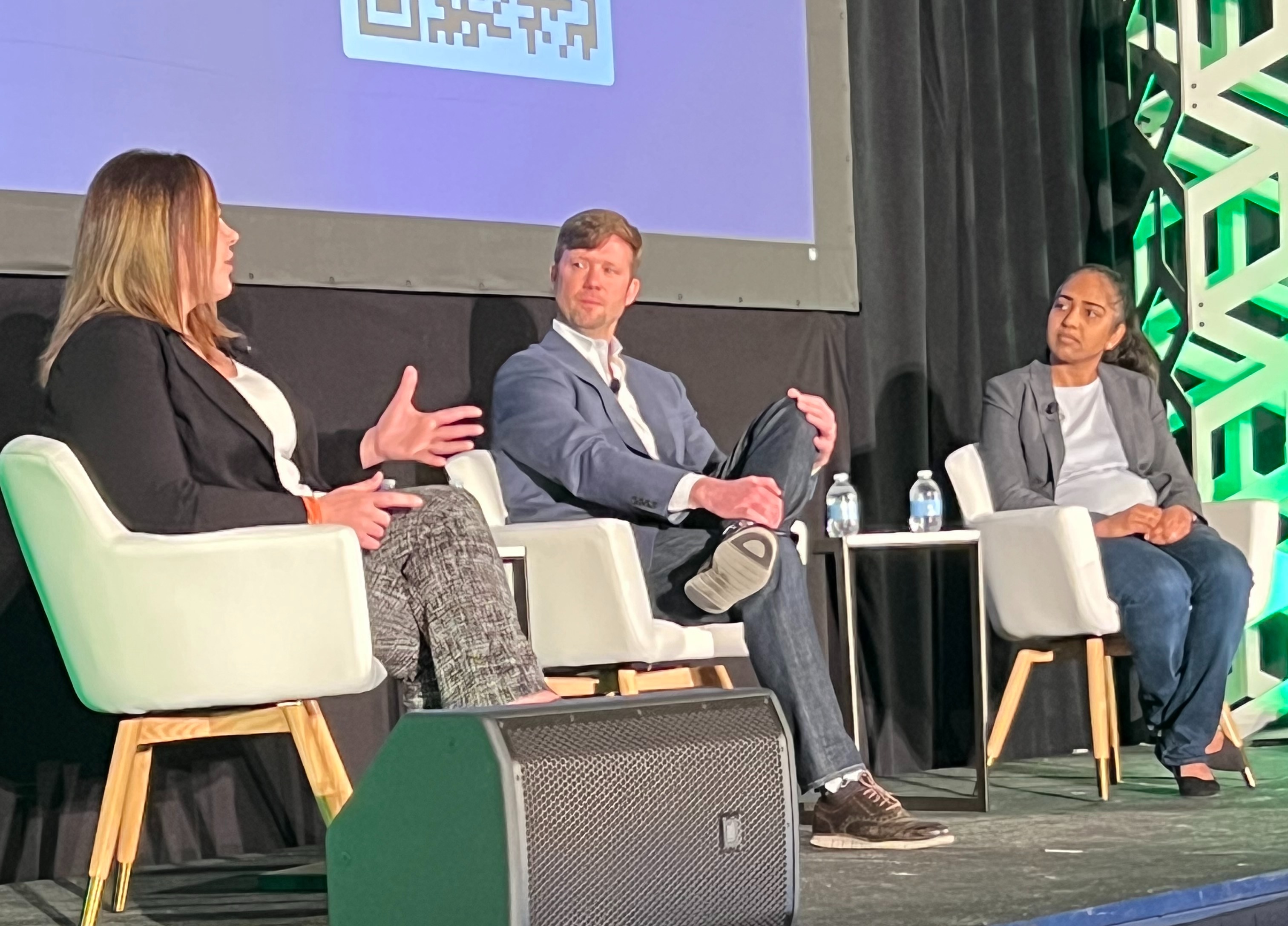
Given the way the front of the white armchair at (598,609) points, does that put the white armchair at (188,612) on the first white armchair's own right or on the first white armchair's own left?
on the first white armchair's own right

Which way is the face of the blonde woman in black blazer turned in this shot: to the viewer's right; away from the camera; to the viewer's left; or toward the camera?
to the viewer's right

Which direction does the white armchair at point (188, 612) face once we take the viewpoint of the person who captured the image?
facing to the right of the viewer

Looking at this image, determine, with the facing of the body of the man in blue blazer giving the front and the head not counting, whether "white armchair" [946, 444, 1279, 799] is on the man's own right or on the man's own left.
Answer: on the man's own left

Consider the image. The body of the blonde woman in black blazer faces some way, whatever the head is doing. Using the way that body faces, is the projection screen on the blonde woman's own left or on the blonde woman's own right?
on the blonde woman's own left

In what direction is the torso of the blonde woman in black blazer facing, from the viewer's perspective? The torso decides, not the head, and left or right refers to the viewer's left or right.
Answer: facing to the right of the viewer

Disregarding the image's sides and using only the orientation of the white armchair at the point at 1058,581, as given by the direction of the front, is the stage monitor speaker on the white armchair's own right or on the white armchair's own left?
on the white armchair's own right

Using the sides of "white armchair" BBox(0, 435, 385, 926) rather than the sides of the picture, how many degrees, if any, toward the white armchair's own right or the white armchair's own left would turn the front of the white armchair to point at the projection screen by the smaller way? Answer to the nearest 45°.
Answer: approximately 45° to the white armchair's own left

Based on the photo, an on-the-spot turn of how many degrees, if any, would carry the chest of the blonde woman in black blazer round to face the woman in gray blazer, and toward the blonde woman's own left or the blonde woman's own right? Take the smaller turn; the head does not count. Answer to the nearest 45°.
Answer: approximately 45° to the blonde woman's own left
